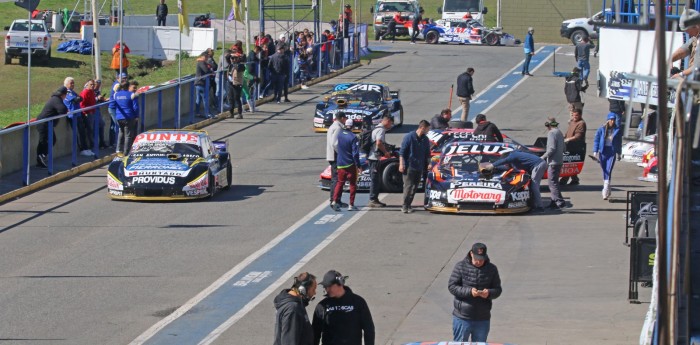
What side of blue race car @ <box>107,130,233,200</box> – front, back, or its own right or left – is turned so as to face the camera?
front

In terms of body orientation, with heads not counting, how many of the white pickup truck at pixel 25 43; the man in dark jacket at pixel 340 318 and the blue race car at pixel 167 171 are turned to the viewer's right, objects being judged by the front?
0

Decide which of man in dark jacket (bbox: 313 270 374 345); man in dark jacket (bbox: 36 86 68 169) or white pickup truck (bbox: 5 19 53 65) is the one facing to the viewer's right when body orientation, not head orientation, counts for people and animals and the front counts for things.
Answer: man in dark jacket (bbox: 36 86 68 169)

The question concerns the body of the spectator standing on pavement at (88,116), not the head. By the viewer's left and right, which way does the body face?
facing the viewer and to the right of the viewer

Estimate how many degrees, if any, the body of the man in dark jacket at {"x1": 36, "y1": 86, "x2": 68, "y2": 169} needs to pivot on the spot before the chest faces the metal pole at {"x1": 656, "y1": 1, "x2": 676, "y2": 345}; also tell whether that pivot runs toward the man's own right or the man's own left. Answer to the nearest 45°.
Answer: approximately 90° to the man's own right

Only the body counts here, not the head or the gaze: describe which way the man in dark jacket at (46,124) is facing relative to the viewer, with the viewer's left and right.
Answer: facing to the right of the viewer

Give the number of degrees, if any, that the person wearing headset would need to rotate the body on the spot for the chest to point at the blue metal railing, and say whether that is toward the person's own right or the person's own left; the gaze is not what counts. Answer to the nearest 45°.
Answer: approximately 90° to the person's own left

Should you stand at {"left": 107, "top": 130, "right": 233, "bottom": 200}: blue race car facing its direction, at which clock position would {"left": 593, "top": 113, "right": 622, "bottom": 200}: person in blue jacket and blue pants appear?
The person in blue jacket and blue pants is roughly at 9 o'clock from the blue race car.

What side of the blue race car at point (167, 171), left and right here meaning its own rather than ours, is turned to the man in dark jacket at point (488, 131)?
left
